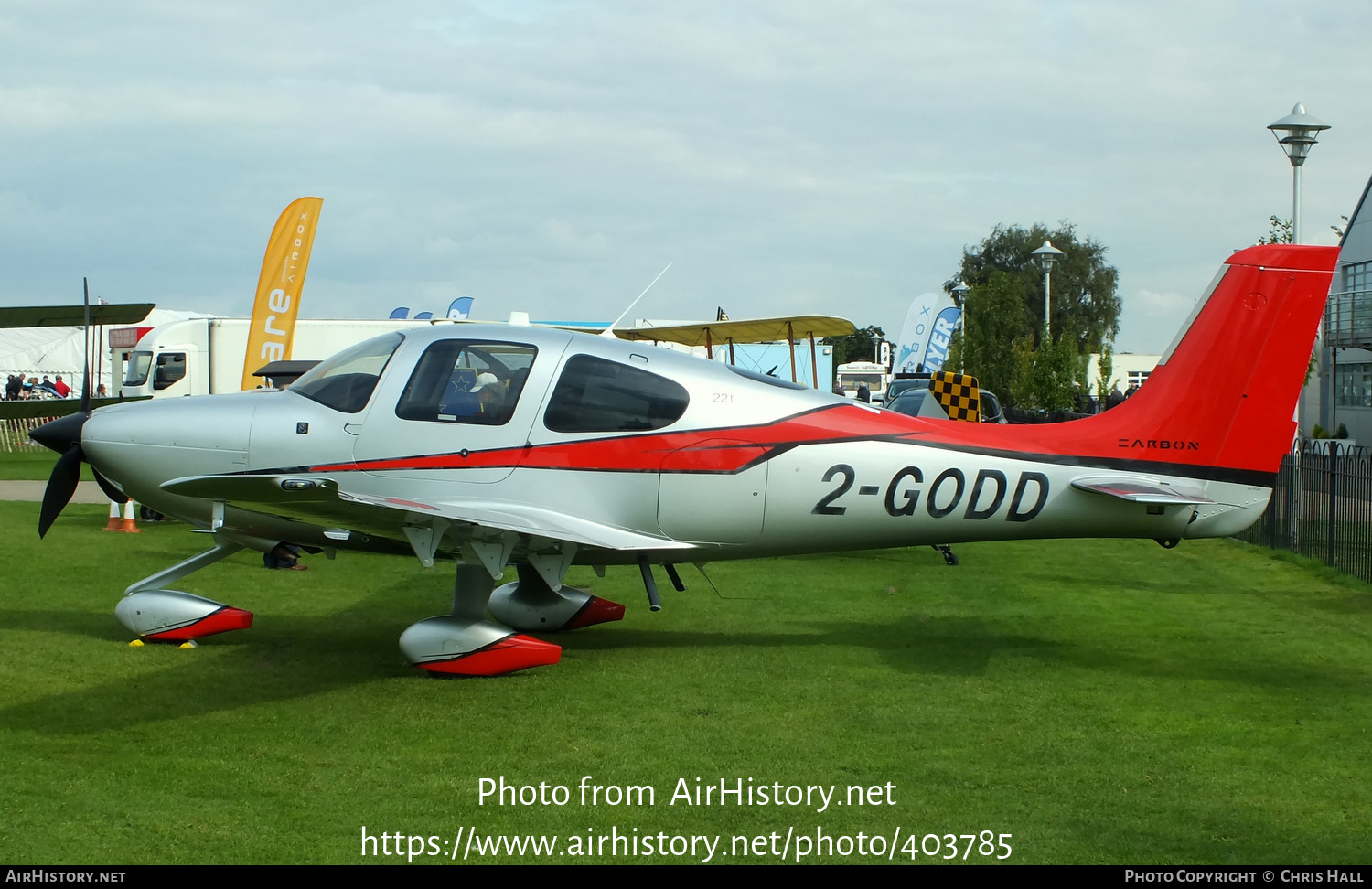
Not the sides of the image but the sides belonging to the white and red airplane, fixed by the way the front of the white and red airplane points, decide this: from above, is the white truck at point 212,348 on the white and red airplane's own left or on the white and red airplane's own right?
on the white and red airplane's own right

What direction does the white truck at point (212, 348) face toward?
to the viewer's left

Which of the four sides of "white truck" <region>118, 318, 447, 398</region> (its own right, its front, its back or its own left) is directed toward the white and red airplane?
left

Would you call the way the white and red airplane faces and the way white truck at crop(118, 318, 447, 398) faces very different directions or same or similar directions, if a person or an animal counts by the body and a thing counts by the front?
same or similar directions

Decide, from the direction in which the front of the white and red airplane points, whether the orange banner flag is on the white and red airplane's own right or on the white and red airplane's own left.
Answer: on the white and red airplane's own right

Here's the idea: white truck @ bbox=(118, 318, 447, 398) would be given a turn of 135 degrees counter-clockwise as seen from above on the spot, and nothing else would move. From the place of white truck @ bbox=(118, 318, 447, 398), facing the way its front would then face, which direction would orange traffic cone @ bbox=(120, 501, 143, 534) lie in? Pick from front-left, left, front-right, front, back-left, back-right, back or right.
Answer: front-right

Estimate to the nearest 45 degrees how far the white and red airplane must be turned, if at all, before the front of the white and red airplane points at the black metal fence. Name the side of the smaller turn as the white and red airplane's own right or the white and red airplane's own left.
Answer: approximately 135° to the white and red airplane's own right

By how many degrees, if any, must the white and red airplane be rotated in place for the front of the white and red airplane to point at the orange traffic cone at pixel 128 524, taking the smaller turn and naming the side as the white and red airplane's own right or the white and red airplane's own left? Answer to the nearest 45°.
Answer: approximately 45° to the white and red airplane's own right

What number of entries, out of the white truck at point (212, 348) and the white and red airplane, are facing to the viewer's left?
2

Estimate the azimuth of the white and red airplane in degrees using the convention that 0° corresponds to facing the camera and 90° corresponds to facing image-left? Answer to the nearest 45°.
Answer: approximately 90°

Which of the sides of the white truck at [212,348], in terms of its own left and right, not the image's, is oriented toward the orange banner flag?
left
